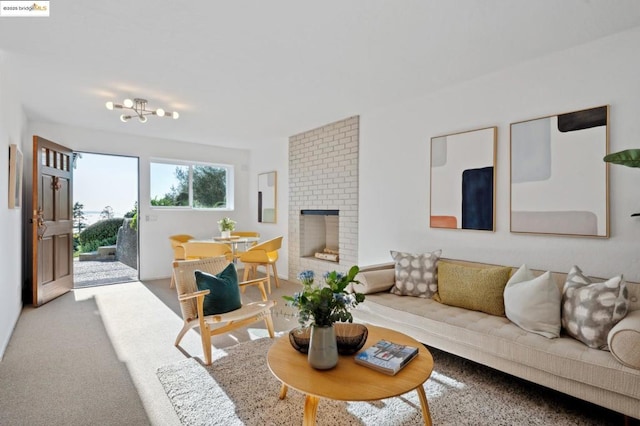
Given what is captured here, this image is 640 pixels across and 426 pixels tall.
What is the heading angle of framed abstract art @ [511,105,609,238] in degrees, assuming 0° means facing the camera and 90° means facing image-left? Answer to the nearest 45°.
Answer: approximately 45°

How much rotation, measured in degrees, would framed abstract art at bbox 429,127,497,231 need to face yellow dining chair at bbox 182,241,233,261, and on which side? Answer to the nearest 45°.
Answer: approximately 45° to its right

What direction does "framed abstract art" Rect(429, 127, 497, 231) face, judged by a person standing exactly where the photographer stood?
facing the viewer and to the left of the viewer

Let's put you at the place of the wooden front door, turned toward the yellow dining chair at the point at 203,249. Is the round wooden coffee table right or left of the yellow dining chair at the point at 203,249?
right

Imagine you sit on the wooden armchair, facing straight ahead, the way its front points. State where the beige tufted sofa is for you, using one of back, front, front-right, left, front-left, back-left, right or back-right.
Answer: front

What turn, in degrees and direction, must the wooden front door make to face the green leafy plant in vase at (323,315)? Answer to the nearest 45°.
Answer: approximately 45° to its right

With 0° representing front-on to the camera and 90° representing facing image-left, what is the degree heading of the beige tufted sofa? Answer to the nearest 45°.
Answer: approximately 45°

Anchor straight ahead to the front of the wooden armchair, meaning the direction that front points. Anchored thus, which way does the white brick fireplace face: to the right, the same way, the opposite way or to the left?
to the right

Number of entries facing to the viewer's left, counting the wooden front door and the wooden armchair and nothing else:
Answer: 0

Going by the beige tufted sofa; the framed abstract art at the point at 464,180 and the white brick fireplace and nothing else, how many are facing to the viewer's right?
0

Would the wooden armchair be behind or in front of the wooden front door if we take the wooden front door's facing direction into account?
in front

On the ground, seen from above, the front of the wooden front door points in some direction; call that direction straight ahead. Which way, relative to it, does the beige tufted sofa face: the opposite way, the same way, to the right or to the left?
the opposite way

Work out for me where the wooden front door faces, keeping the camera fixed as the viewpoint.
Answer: facing the viewer and to the right of the viewer

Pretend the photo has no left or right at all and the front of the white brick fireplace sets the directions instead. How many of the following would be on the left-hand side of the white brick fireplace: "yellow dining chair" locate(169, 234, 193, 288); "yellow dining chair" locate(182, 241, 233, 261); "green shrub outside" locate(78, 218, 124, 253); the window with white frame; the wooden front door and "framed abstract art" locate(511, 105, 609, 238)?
1

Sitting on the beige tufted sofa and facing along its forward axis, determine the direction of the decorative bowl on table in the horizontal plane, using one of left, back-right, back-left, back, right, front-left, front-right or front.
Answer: front

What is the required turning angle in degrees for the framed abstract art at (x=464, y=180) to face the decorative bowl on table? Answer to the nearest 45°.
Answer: approximately 45° to its left

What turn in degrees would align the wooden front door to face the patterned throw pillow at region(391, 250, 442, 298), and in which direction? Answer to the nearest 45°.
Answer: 0° — it already faces it
